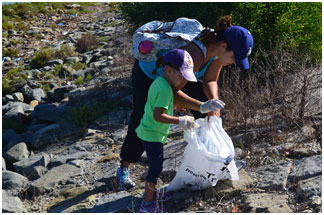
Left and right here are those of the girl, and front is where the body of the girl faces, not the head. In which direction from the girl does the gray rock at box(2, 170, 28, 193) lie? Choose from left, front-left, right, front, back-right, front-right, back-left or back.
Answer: back-left

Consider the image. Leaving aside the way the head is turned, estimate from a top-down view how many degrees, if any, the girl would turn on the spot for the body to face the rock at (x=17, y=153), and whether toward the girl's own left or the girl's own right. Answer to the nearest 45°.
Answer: approximately 135° to the girl's own left

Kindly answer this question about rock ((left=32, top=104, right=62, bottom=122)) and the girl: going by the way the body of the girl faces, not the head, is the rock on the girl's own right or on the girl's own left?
on the girl's own left

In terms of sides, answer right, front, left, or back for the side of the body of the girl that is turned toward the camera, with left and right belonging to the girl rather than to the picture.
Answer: right

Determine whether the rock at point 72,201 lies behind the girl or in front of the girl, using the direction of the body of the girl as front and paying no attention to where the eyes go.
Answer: behind

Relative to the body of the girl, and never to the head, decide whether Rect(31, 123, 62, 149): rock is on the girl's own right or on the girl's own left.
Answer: on the girl's own left

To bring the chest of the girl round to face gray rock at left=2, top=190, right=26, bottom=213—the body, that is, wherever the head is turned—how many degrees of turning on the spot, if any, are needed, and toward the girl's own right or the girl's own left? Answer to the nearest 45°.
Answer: approximately 135° to the girl's own left

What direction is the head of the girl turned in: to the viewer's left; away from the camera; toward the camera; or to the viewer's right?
to the viewer's right

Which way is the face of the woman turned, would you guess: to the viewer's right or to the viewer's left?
to the viewer's right

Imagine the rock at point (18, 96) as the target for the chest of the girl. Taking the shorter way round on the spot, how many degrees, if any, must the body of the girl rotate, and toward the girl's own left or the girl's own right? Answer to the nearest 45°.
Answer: approximately 135° to the girl's own left

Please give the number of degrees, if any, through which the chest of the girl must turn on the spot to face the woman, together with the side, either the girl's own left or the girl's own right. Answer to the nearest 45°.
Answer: approximately 45° to the girl's own left
